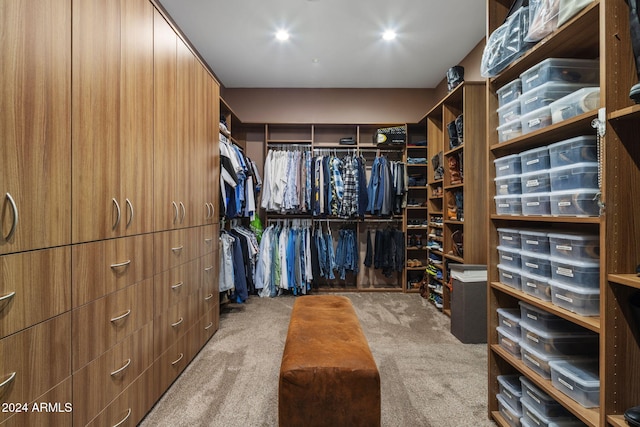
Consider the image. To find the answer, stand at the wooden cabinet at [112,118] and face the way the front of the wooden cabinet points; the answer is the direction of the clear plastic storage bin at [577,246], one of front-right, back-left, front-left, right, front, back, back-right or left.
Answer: front

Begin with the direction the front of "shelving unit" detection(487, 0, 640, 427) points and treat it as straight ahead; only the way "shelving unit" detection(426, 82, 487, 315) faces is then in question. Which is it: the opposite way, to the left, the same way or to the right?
the same way

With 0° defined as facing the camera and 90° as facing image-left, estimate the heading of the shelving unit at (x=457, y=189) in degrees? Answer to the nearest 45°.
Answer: approximately 45°

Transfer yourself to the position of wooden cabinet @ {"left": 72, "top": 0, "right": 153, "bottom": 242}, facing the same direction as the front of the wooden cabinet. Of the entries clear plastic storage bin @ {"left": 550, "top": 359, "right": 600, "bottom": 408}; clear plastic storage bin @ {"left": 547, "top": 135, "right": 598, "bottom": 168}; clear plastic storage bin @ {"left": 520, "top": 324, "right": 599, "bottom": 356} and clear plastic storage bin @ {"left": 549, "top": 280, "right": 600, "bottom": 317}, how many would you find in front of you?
4

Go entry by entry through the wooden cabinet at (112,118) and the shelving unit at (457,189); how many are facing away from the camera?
0

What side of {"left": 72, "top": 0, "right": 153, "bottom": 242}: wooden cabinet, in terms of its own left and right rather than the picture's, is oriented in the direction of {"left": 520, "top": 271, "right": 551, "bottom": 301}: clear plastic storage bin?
front

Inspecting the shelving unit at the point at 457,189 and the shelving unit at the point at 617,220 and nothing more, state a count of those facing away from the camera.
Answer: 0

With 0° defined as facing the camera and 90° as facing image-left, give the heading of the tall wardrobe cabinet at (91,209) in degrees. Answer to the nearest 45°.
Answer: approximately 315°

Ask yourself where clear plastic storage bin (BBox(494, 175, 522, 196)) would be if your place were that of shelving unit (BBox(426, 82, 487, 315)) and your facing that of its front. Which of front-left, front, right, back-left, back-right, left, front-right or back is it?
front-left

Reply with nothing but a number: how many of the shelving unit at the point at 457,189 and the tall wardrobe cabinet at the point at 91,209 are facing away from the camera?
0

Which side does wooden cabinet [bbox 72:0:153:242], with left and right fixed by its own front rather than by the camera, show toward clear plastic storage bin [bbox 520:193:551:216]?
front

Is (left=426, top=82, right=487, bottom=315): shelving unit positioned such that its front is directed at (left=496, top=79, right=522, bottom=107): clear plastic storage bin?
no

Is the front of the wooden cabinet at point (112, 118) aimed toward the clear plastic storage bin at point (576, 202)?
yes

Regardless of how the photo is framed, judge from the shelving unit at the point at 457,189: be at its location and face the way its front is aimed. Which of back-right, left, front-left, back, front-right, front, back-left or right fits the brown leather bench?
front-left

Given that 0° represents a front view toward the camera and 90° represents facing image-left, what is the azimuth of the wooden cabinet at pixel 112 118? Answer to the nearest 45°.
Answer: approximately 315°

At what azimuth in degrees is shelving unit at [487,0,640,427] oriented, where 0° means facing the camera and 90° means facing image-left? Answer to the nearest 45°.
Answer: approximately 45°

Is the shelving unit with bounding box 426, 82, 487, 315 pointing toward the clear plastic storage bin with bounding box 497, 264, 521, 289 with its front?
no

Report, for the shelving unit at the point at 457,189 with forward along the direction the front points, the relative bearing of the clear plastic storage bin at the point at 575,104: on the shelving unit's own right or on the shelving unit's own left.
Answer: on the shelving unit's own left
